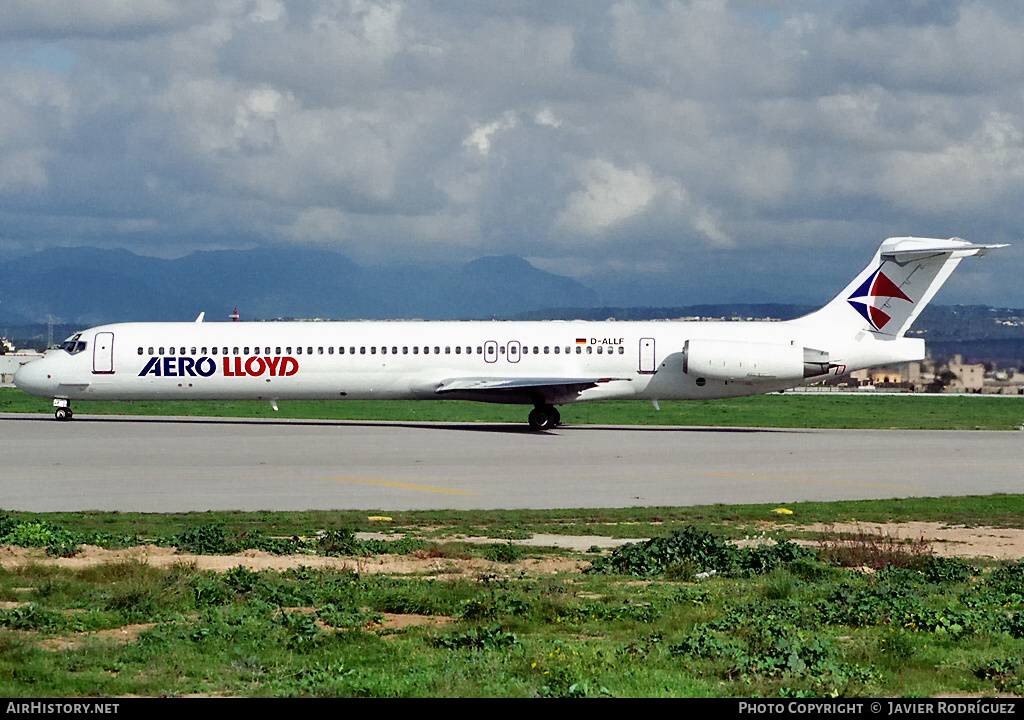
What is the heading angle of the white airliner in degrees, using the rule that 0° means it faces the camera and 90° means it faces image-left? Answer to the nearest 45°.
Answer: approximately 90°
